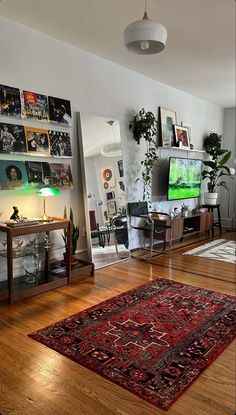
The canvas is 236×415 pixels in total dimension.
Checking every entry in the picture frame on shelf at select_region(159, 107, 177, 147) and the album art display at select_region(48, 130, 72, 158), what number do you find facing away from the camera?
0

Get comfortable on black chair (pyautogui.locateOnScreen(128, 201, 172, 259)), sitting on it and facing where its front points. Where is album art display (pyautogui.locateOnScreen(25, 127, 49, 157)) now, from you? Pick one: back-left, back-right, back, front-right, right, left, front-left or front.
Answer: right

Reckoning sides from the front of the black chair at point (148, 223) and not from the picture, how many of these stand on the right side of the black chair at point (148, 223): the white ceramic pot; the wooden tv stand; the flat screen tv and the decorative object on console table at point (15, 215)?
1

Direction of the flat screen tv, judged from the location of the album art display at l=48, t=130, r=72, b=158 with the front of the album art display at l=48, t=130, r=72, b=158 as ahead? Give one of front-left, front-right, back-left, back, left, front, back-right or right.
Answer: left

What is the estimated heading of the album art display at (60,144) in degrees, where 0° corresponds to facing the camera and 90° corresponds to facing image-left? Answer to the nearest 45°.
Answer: approximately 315°

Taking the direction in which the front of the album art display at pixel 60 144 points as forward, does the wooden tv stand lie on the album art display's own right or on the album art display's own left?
on the album art display's own left

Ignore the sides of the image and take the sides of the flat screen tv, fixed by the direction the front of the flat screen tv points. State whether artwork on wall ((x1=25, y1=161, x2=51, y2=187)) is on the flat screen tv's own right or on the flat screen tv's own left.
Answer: on the flat screen tv's own right

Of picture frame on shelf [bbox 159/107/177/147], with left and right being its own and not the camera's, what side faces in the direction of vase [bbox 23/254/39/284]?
right

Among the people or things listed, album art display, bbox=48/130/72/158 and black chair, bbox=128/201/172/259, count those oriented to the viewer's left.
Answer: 0
